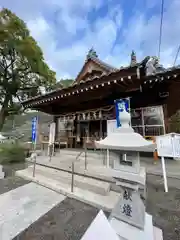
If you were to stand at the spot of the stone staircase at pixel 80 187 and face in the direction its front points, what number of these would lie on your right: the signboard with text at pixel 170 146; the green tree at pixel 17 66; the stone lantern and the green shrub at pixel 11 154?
2

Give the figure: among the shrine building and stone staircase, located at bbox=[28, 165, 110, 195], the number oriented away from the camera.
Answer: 0

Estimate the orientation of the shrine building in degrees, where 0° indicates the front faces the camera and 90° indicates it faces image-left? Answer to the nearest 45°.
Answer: approximately 45°

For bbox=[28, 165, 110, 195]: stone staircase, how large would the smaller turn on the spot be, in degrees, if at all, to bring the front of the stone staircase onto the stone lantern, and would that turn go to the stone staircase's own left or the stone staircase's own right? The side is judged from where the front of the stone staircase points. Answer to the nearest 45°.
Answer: approximately 45° to the stone staircase's own left

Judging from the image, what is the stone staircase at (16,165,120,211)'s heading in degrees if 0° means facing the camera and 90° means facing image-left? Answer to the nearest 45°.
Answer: approximately 45°

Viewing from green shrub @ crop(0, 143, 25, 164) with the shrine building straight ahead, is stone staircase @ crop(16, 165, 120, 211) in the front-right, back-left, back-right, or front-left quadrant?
front-right

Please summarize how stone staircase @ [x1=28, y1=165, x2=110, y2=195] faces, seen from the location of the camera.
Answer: facing the viewer and to the left of the viewer

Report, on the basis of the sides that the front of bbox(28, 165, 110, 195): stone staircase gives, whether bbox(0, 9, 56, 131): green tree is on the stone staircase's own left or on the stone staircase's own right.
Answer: on the stone staircase's own right

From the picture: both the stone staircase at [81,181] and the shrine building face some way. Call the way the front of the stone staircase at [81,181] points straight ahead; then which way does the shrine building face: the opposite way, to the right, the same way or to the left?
the same way

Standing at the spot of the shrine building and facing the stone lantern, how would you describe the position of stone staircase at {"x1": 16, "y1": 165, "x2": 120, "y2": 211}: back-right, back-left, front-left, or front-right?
front-right

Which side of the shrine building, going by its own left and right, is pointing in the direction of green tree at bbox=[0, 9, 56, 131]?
right

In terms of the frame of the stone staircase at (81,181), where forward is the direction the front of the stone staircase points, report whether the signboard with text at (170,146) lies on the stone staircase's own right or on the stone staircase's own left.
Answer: on the stone staircase's own left
